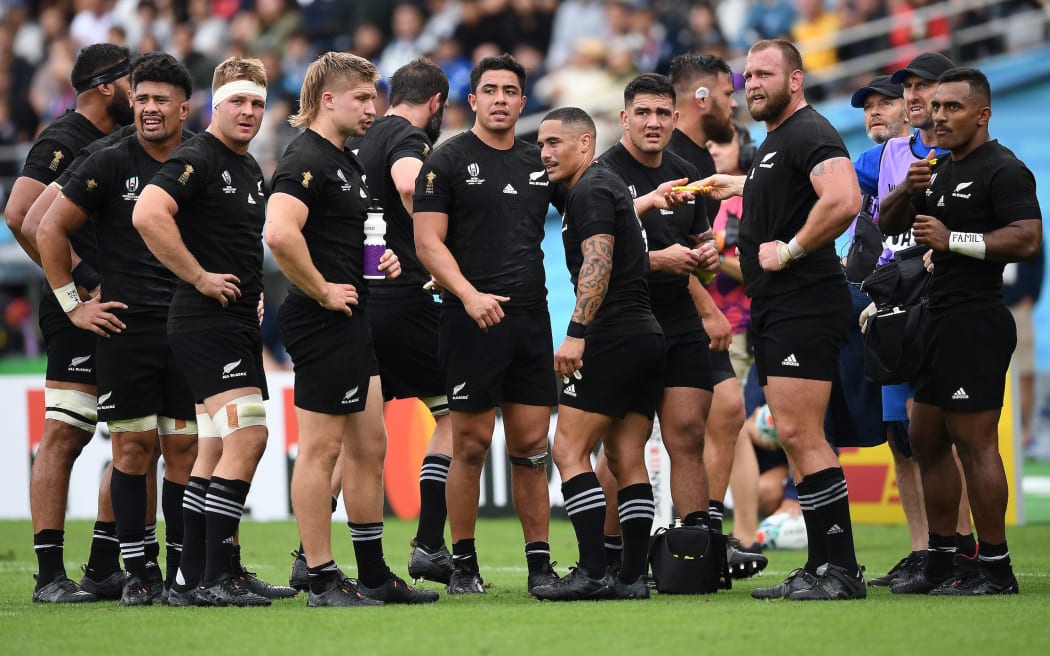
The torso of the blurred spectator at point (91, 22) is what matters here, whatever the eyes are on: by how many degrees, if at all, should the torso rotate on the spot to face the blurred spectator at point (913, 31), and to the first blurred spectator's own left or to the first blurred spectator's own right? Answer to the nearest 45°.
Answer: approximately 45° to the first blurred spectator's own left

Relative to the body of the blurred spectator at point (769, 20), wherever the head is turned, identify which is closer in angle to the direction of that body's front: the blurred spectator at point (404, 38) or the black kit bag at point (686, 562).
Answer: the black kit bag

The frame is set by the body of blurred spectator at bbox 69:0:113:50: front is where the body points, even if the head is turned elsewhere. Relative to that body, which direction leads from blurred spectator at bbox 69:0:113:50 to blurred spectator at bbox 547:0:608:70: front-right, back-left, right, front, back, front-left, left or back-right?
front-left

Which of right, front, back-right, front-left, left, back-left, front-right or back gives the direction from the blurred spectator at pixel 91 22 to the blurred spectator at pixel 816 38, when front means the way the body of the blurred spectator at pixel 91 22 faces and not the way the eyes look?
front-left

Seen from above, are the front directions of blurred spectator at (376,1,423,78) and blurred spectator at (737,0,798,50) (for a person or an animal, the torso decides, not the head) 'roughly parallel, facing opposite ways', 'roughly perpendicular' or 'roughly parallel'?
roughly parallel

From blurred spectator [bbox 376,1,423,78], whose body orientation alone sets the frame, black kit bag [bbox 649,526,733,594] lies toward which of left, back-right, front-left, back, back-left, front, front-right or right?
front

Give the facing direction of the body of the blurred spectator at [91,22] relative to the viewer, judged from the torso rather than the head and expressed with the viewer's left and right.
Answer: facing the viewer

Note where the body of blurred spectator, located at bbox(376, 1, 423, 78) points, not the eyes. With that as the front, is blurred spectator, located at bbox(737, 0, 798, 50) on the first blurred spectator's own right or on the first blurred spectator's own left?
on the first blurred spectator's own left

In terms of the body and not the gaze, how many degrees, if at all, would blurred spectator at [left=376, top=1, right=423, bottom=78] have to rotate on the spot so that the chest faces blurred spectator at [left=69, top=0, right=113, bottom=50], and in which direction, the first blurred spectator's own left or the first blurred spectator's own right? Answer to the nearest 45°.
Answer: approximately 135° to the first blurred spectator's own right

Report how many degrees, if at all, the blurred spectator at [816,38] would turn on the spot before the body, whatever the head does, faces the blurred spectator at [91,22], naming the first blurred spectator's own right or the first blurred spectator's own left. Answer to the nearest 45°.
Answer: approximately 90° to the first blurred spectator's own right

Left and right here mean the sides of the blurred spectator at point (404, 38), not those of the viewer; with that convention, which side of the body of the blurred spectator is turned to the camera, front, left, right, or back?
front

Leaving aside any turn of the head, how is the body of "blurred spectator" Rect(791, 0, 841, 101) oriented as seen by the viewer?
toward the camera
